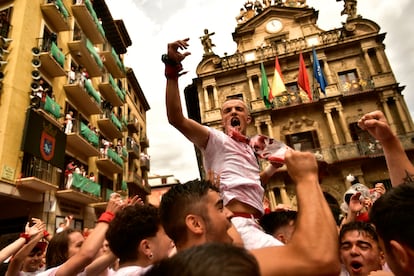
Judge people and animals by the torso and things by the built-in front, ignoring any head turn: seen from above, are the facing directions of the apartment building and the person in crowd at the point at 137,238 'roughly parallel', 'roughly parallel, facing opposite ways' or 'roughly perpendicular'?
roughly perpendicular

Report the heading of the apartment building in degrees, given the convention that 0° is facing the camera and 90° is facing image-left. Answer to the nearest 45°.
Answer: approximately 315°

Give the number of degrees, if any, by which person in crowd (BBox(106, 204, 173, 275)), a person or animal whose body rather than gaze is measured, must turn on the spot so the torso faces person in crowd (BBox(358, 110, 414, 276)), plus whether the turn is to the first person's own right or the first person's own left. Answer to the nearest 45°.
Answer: approximately 90° to the first person's own right

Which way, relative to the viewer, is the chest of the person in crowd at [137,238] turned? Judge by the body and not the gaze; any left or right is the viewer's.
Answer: facing away from the viewer and to the right of the viewer

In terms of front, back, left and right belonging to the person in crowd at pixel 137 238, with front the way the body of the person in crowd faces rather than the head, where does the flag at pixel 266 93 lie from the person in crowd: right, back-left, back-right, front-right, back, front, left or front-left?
front

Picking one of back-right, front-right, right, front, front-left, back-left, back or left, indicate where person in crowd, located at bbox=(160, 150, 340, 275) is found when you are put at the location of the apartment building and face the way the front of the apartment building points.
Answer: front-right

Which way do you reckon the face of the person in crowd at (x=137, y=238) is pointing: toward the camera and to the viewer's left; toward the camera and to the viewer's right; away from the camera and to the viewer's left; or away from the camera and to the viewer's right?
away from the camera and to the viewer's right

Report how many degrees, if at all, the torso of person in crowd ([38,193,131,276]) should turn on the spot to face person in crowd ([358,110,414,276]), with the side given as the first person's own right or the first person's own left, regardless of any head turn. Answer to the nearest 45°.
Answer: approximately 45° to the first person's own right

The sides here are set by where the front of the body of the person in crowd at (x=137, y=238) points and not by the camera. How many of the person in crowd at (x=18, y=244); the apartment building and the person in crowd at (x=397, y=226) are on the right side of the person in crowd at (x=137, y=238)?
1

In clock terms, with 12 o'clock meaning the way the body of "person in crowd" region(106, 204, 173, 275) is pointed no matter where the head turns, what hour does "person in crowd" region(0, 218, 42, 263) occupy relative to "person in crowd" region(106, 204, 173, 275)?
"person in crowd" region(0, 218, 42, 263) is roughly at 9 o'clock from "person in crowd" region(106, 204, 173, 275).

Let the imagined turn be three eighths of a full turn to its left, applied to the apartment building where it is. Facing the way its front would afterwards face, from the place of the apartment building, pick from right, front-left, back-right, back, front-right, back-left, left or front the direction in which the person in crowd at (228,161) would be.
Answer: back

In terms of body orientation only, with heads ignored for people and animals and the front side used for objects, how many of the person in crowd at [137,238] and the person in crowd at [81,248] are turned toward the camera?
0

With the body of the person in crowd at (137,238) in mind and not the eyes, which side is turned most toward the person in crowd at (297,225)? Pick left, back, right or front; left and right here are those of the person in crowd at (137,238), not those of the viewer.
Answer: front

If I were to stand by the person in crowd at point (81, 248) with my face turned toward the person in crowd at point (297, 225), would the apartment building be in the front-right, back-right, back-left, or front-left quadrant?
back-left
